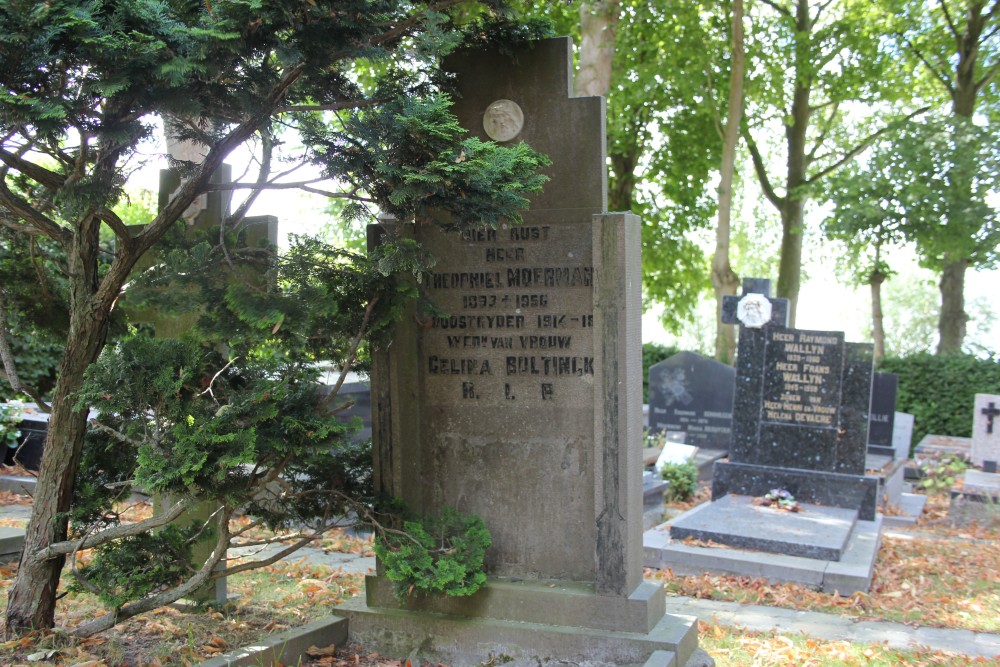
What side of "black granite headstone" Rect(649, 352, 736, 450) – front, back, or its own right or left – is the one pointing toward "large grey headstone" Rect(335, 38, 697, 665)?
front

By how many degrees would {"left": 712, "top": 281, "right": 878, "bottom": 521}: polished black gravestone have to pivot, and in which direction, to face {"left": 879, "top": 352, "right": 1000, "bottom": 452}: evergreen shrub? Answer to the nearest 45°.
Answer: approximately 180°

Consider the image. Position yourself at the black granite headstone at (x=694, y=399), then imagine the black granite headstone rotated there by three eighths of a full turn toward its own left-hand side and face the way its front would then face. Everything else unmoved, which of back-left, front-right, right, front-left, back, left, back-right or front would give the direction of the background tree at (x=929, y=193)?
front

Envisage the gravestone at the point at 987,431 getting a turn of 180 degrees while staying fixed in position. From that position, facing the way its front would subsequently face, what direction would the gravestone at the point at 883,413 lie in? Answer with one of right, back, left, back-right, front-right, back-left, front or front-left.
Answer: front-left

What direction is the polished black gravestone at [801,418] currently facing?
toward the camera

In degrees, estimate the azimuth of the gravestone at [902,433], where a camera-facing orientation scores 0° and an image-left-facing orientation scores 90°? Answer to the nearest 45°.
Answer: approximately 0°

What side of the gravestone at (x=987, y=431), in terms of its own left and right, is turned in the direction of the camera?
front

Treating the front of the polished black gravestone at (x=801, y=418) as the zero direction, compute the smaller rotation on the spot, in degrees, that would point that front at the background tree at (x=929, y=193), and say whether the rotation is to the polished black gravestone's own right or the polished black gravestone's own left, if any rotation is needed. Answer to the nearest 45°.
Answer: approximately 180°

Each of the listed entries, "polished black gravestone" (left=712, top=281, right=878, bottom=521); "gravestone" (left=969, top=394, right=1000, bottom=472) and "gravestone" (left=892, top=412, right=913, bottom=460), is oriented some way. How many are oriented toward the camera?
3

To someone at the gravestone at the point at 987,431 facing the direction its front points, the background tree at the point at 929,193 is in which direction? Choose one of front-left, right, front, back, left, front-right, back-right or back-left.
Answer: back

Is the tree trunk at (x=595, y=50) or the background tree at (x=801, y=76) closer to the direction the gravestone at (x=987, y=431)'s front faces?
the tree trunk
